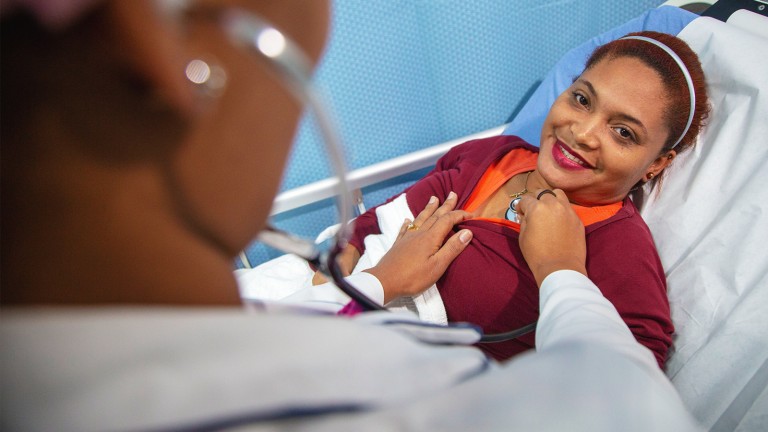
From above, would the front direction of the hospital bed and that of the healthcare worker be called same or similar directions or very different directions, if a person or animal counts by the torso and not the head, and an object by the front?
very different directions

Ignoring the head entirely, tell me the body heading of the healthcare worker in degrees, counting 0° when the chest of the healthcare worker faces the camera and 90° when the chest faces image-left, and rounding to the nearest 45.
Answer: approximately 225°

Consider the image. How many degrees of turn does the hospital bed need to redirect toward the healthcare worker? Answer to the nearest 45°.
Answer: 0° — it already faces them

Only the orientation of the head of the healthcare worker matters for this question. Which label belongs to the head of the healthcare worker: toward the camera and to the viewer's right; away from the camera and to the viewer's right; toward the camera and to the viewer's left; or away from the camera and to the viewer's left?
away from the camera and to the viewer's right

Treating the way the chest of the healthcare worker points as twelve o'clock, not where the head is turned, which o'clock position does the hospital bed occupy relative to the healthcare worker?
The hospital bed is roughly at 12 o'clock from the healthcare worker.

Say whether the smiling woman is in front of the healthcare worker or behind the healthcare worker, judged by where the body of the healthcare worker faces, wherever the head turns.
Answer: in front
